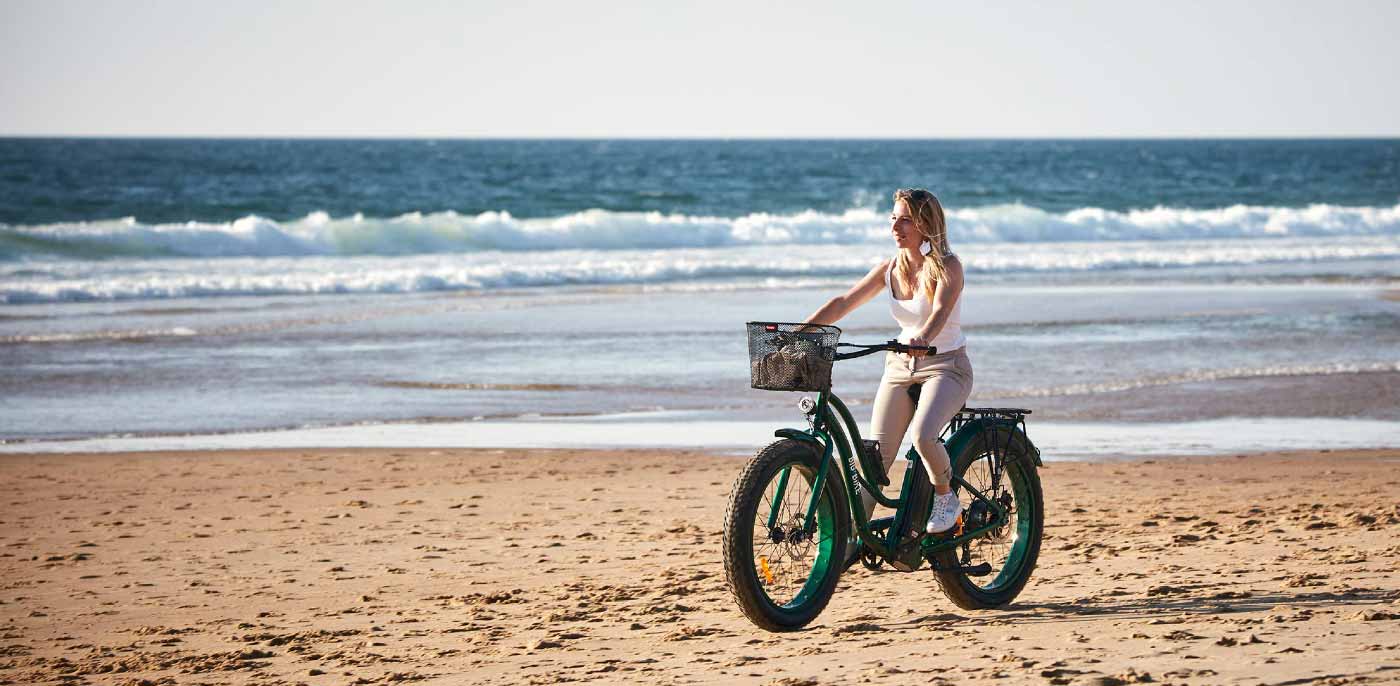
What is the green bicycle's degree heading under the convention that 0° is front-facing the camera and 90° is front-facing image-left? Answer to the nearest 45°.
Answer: approximately 45°

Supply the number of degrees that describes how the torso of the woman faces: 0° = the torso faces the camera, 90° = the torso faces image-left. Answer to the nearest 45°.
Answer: approximately 45°
